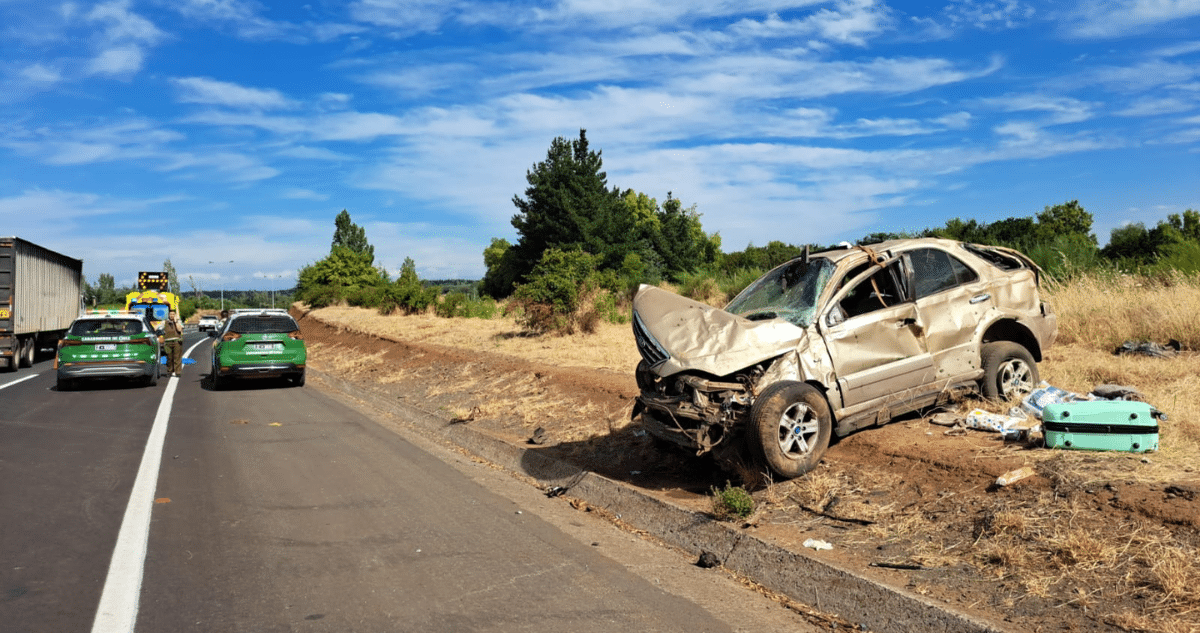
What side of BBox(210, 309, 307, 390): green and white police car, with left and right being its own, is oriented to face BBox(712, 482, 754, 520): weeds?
back

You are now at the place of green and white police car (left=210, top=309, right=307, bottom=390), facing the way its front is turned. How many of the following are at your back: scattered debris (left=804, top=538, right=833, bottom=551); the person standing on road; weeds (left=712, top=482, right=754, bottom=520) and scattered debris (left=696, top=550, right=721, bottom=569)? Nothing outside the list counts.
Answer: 3

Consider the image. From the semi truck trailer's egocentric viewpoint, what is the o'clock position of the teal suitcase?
The teal suitcase is roughly at 4 o'clock from the semi truck trailer.

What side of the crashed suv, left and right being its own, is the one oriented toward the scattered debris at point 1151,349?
back

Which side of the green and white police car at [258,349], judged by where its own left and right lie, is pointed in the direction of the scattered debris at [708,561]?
back

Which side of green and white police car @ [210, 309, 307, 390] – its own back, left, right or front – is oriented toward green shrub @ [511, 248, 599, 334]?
right

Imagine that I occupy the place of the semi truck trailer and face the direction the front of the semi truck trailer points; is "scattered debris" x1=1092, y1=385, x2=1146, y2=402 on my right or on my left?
on my right

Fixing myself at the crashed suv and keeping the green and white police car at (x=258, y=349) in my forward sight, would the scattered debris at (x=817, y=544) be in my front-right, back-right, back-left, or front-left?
back-left

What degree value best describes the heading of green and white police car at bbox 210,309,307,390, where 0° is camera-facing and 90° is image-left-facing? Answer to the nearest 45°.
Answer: approximately 180°

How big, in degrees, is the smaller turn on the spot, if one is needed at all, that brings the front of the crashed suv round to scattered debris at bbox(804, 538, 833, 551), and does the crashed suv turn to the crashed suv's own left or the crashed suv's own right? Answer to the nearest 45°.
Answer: approximately 45° to the crashed suv's own left

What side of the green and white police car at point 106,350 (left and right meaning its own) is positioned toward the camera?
back
